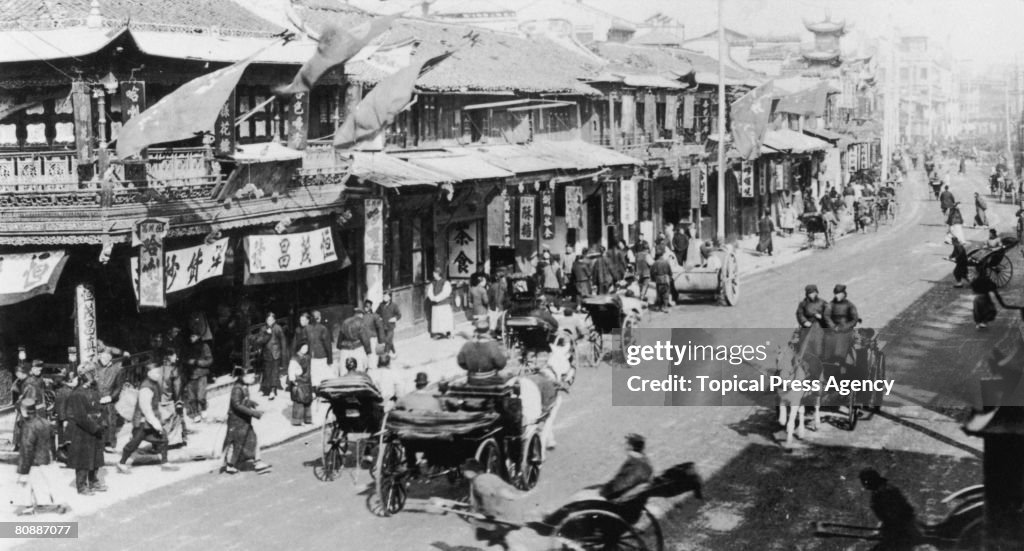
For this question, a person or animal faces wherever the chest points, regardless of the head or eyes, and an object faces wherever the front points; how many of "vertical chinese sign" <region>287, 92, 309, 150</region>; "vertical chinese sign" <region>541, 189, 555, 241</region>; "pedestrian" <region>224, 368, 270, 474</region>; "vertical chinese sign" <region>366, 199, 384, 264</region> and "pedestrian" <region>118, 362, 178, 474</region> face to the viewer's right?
2

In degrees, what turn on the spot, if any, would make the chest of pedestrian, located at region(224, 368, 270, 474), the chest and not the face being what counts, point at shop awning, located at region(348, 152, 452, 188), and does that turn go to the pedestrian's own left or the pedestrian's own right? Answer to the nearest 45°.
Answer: approximately 90° to the pedestrian's own left

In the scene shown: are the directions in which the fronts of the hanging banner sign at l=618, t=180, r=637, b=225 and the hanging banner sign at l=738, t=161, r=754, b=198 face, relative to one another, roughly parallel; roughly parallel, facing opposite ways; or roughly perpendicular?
roughly parallel

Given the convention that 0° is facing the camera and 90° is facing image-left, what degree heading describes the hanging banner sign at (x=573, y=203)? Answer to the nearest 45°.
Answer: approximately 0°

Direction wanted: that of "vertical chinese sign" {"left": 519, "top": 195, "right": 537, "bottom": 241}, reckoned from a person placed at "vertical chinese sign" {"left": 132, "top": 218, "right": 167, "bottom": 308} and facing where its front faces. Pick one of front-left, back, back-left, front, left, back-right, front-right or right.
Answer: back-left

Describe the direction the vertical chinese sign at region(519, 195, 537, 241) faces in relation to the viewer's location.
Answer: facing the viewer

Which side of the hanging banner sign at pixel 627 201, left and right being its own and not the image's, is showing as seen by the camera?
front

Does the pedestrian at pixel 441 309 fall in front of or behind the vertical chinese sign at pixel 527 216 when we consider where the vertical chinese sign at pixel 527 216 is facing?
in front
